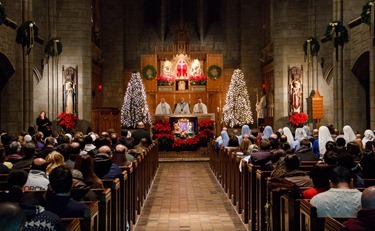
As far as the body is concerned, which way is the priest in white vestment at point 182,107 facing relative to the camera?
toward the camera

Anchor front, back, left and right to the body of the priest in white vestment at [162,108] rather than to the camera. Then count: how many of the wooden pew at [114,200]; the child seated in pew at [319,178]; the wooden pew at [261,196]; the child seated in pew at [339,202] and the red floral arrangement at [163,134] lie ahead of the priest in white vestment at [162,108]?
5

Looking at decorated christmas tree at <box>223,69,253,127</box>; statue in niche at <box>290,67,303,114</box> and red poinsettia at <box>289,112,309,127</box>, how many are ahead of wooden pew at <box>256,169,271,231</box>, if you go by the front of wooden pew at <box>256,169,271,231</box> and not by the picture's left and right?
3

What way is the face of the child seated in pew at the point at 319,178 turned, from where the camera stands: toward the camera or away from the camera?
away from the camera

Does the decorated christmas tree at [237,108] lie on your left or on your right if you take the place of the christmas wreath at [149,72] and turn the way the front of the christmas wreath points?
on your left

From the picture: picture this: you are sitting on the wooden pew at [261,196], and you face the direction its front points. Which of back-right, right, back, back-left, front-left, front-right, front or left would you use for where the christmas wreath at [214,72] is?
front

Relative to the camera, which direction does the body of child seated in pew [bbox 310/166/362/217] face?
away from the camera

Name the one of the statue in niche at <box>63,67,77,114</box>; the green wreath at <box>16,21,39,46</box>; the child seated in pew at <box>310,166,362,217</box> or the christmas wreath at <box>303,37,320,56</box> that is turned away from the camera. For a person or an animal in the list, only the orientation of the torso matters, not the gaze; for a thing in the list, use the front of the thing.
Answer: the child seated in pew

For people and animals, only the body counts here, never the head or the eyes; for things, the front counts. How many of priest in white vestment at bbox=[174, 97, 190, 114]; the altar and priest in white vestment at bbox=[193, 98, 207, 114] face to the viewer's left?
0

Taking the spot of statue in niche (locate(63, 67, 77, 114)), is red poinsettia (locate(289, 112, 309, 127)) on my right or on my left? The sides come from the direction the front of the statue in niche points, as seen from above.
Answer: on my left

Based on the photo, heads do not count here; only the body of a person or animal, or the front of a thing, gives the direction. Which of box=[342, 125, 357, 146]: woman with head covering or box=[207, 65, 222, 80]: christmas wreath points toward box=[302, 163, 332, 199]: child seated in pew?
the christmas wreath

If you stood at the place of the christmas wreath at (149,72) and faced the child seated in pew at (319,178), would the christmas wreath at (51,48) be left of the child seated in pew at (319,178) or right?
right

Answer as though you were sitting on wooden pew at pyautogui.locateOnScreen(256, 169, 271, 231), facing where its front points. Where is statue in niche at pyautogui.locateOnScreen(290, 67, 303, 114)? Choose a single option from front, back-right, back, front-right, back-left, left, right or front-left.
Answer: front

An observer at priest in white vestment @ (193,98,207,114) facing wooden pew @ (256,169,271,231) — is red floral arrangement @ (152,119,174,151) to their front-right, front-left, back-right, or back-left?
front-right

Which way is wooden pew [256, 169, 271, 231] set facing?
away from the camera

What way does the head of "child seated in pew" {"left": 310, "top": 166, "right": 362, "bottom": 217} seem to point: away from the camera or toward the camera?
away from the camera

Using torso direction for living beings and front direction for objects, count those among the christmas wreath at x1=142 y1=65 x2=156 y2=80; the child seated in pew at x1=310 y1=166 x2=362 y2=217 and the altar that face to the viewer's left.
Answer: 0
